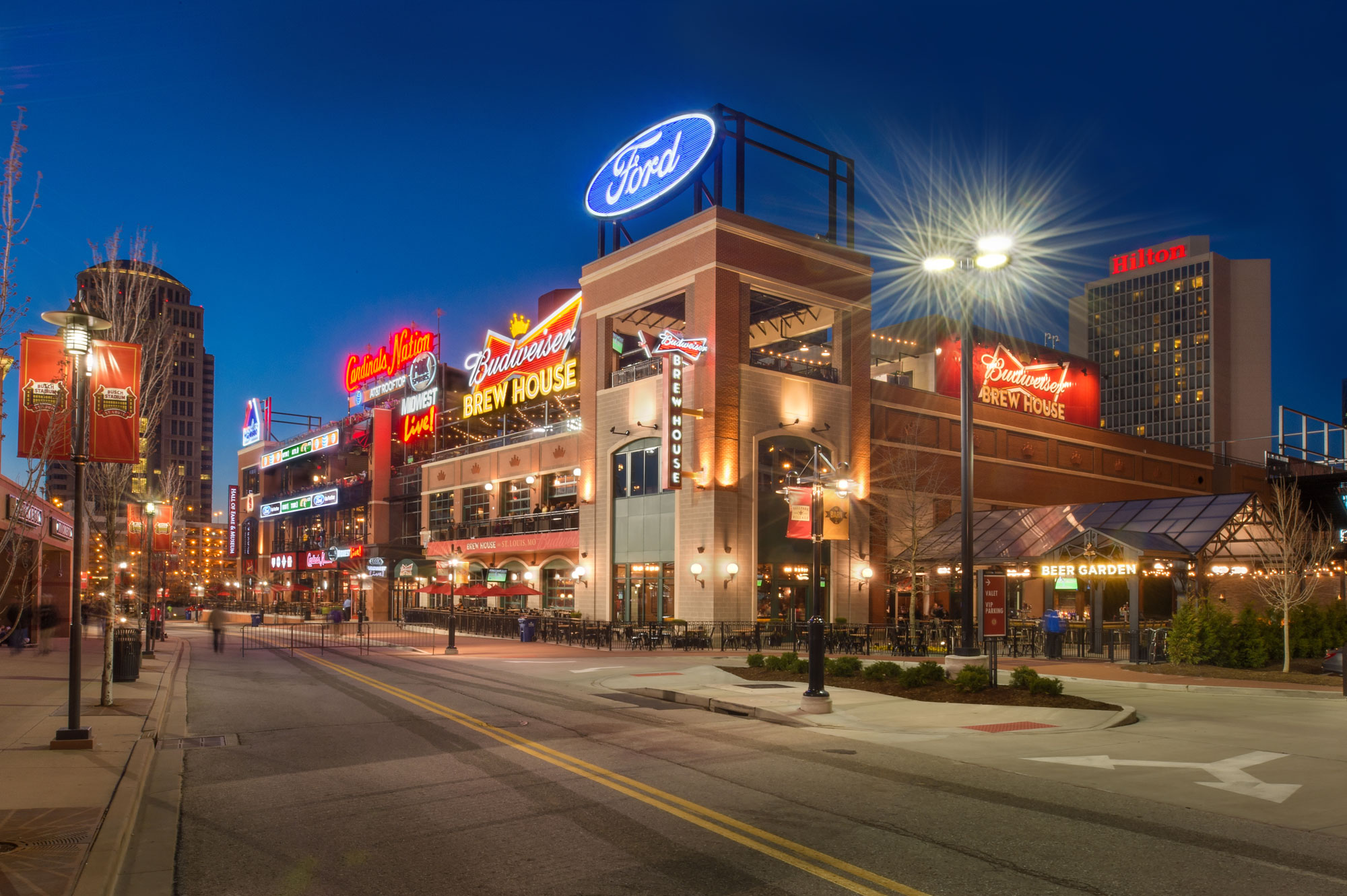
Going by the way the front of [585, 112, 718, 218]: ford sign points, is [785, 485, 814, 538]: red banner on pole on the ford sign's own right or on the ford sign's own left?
on the ford sign's own left

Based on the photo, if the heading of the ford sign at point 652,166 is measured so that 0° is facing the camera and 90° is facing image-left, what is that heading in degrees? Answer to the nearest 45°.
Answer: approximately 45°
